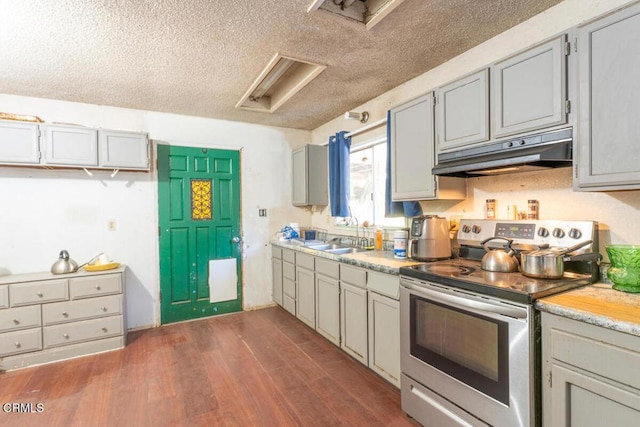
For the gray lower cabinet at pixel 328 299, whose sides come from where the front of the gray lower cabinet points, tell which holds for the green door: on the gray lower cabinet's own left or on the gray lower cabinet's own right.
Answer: on the gray lower cabinet's own right

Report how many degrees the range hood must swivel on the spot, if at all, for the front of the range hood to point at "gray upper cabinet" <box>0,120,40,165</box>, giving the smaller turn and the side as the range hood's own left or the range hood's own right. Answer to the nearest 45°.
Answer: approximately 45° to the range hood's own right

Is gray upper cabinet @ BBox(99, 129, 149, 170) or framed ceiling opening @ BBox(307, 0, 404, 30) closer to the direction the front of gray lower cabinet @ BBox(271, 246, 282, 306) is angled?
the gray upper cabinet

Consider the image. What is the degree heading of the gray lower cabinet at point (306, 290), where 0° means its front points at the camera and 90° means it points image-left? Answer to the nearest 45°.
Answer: approximately 45°

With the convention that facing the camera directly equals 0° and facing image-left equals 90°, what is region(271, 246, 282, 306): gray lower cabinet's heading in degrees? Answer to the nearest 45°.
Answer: approximately 45°

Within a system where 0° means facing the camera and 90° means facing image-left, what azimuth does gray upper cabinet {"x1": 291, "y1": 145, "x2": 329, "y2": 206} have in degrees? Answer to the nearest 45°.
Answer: approximately 45°

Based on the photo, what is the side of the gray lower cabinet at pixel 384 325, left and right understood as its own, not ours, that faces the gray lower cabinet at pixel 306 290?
right

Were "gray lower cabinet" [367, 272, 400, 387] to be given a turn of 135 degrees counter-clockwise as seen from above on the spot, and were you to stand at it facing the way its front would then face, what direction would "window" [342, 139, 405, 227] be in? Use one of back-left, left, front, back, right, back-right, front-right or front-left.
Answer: left
